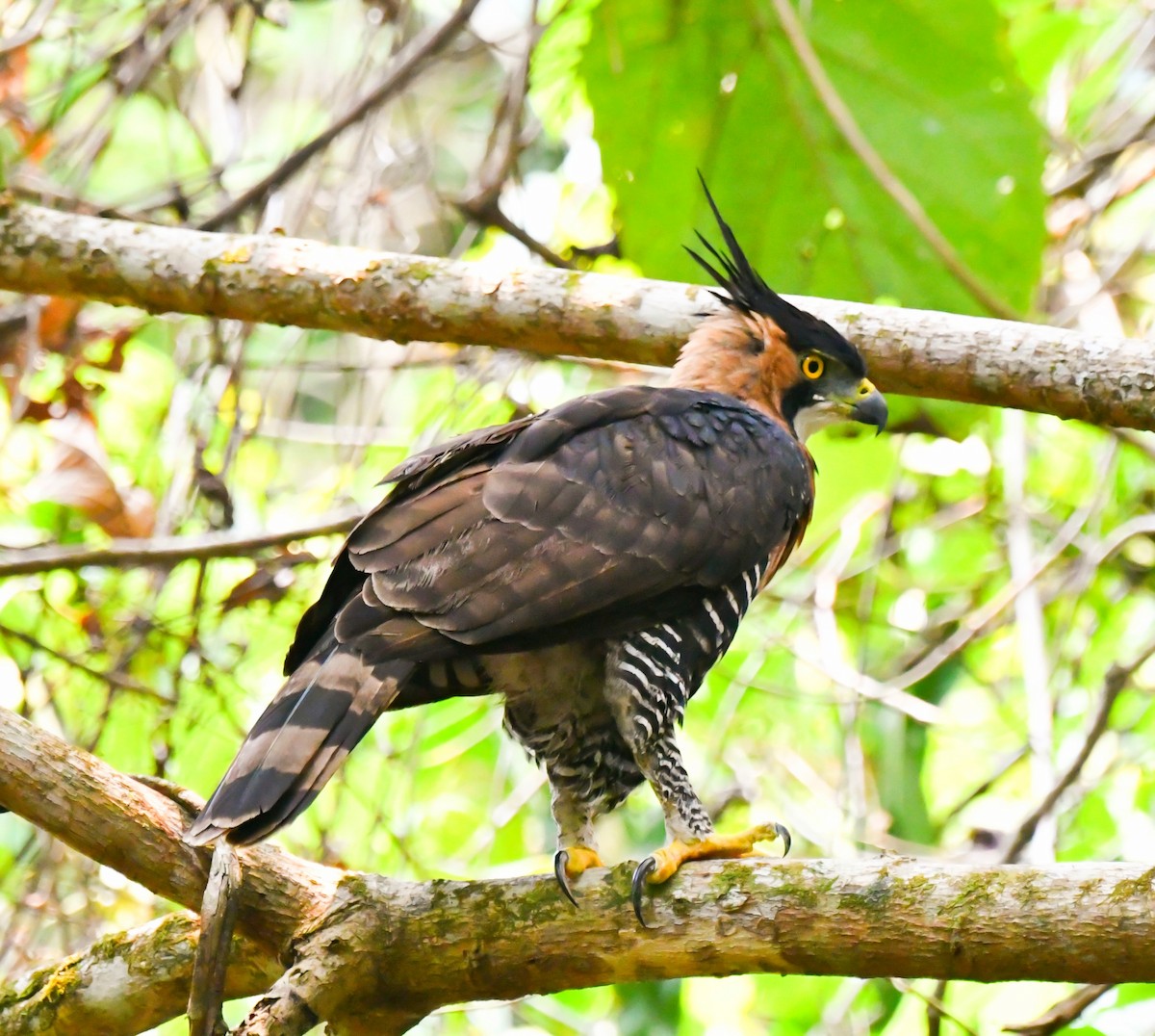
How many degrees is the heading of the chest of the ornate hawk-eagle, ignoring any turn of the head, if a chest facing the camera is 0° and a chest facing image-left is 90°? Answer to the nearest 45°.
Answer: approximately 270°

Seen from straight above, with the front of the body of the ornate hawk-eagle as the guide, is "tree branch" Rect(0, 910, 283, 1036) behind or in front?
behind
